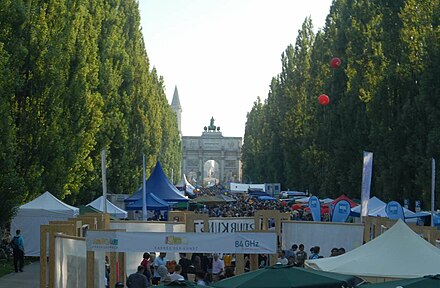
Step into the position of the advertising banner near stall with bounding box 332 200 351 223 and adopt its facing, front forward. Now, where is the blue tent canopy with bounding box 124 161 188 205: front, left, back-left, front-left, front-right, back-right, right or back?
back-right

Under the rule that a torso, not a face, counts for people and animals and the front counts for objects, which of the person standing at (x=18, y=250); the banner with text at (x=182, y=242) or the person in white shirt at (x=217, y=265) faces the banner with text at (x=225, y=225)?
the person in white shirt

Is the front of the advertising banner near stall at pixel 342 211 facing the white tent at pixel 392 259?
yes

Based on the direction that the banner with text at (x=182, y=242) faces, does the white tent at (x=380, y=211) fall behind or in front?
behind

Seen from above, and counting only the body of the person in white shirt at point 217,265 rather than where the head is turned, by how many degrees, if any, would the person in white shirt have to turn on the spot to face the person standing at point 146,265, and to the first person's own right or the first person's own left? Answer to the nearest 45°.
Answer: approximately 90° to the first person's own right

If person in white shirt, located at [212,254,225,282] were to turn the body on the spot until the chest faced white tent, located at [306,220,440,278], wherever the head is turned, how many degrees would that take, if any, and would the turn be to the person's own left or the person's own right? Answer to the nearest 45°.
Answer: approximately 135° to the person's own right

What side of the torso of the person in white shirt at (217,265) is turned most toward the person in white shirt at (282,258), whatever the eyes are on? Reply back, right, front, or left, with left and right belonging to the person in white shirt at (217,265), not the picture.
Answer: left

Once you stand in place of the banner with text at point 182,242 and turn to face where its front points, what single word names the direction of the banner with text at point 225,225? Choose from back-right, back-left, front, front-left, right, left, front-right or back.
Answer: back
